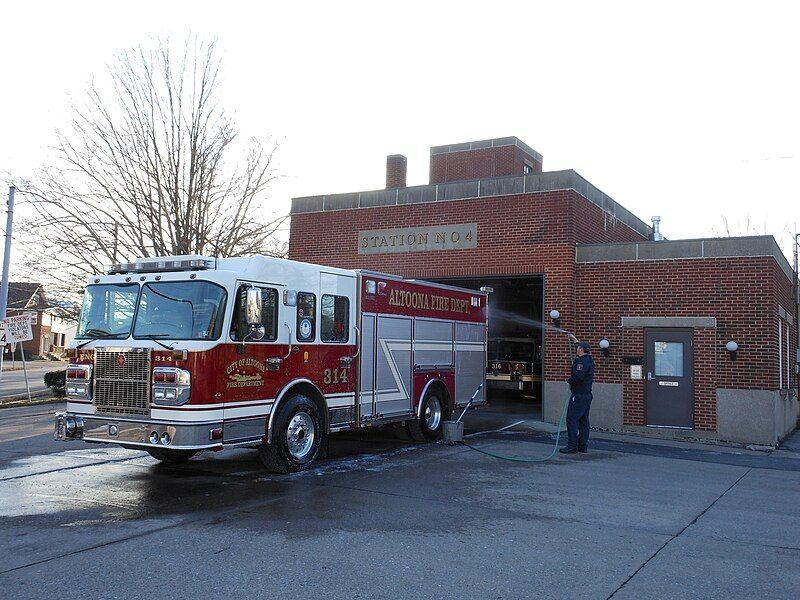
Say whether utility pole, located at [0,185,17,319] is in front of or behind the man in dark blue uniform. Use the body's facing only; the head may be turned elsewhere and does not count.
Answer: in front

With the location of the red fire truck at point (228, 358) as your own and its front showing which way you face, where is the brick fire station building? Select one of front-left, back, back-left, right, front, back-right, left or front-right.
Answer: back

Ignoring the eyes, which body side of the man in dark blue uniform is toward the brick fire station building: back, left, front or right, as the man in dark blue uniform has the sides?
right

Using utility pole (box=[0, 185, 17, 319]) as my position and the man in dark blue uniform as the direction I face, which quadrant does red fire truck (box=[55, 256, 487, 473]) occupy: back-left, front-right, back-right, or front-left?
front-right

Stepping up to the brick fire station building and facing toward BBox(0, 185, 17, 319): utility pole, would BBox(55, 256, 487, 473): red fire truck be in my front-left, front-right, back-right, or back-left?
front-left

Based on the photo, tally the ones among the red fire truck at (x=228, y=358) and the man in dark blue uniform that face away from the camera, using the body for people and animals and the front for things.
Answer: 0

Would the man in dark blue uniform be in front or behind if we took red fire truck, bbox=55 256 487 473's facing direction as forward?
behind

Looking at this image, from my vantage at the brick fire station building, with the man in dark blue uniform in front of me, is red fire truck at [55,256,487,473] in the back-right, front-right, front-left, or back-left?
front-right

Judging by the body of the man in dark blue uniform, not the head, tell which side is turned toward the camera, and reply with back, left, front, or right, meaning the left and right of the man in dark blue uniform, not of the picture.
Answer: left

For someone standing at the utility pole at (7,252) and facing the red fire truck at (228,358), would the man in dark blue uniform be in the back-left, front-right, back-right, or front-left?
front-left
